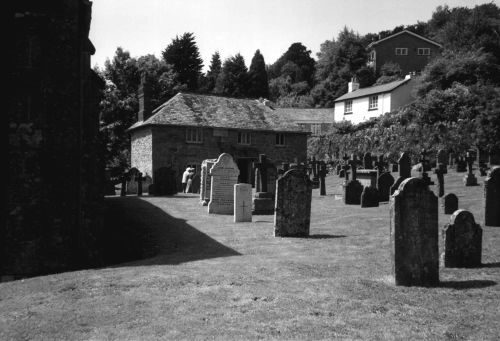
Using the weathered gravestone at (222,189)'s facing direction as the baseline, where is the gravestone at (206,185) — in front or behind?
behind

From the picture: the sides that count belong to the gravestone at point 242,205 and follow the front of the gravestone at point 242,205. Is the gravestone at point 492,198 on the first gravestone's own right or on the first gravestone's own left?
on the first gravestone's own left

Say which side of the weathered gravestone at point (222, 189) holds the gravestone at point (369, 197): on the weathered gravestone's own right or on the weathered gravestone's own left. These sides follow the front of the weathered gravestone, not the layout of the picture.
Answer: on the weathered gravestone's own left

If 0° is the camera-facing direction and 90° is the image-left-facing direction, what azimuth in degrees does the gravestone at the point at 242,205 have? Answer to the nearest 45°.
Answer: approximately 0°

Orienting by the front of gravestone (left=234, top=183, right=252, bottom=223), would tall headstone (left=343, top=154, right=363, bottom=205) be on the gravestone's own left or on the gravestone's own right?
on the gravestone's own left

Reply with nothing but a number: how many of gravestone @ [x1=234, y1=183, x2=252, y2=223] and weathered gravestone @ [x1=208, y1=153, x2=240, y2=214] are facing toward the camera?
2

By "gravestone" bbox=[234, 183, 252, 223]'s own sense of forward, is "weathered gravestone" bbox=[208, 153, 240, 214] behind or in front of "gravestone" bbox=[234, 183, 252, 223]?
behind

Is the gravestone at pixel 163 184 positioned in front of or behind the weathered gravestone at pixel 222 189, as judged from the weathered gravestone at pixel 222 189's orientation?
behind

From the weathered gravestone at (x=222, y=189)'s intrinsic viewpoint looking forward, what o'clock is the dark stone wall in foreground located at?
The dark stone wall in foreground is roughly at 1 o'clock from the weathered gravestone.

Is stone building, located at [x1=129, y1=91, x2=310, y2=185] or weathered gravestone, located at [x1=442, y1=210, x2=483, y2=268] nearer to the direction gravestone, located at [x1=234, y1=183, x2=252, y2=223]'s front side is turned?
the weathered gravestone

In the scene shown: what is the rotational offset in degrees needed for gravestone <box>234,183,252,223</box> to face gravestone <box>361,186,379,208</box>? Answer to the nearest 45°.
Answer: approximately 135° to its left
